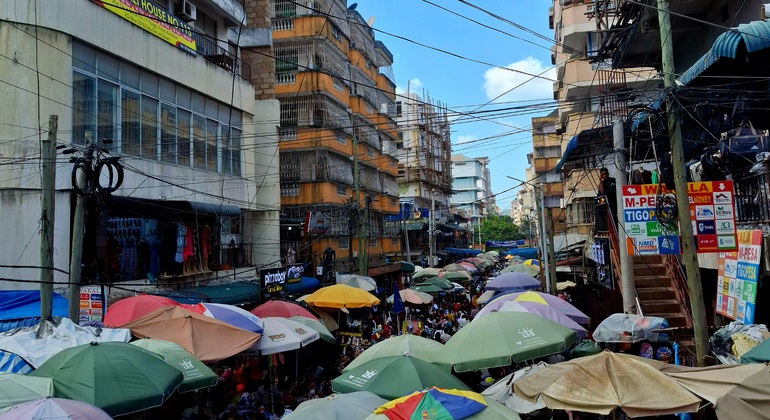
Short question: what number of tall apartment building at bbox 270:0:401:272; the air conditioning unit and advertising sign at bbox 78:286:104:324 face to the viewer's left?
0

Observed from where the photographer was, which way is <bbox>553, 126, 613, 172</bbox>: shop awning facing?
facing to the left of the viewer

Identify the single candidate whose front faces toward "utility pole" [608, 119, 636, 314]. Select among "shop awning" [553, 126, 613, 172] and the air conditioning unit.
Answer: the air conditioning unit

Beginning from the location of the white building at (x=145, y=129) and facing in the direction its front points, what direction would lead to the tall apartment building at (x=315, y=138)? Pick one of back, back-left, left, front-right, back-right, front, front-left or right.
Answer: left

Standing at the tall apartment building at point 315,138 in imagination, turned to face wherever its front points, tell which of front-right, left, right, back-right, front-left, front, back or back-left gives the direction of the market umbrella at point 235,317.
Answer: front-right

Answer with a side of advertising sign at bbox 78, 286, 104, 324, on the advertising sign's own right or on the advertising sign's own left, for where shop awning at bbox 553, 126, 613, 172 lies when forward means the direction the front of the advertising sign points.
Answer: on the advertising sign's own left

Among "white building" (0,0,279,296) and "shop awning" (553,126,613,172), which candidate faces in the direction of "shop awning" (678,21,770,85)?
the white building

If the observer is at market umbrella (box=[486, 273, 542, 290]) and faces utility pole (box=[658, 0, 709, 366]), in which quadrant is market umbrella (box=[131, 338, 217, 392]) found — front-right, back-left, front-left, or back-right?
front-right

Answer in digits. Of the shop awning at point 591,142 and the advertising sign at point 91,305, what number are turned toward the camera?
1

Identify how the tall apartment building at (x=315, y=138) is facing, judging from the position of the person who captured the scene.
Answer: facing the viewer and to the right of the viewer

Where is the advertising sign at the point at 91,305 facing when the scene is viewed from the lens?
facing the viewer
